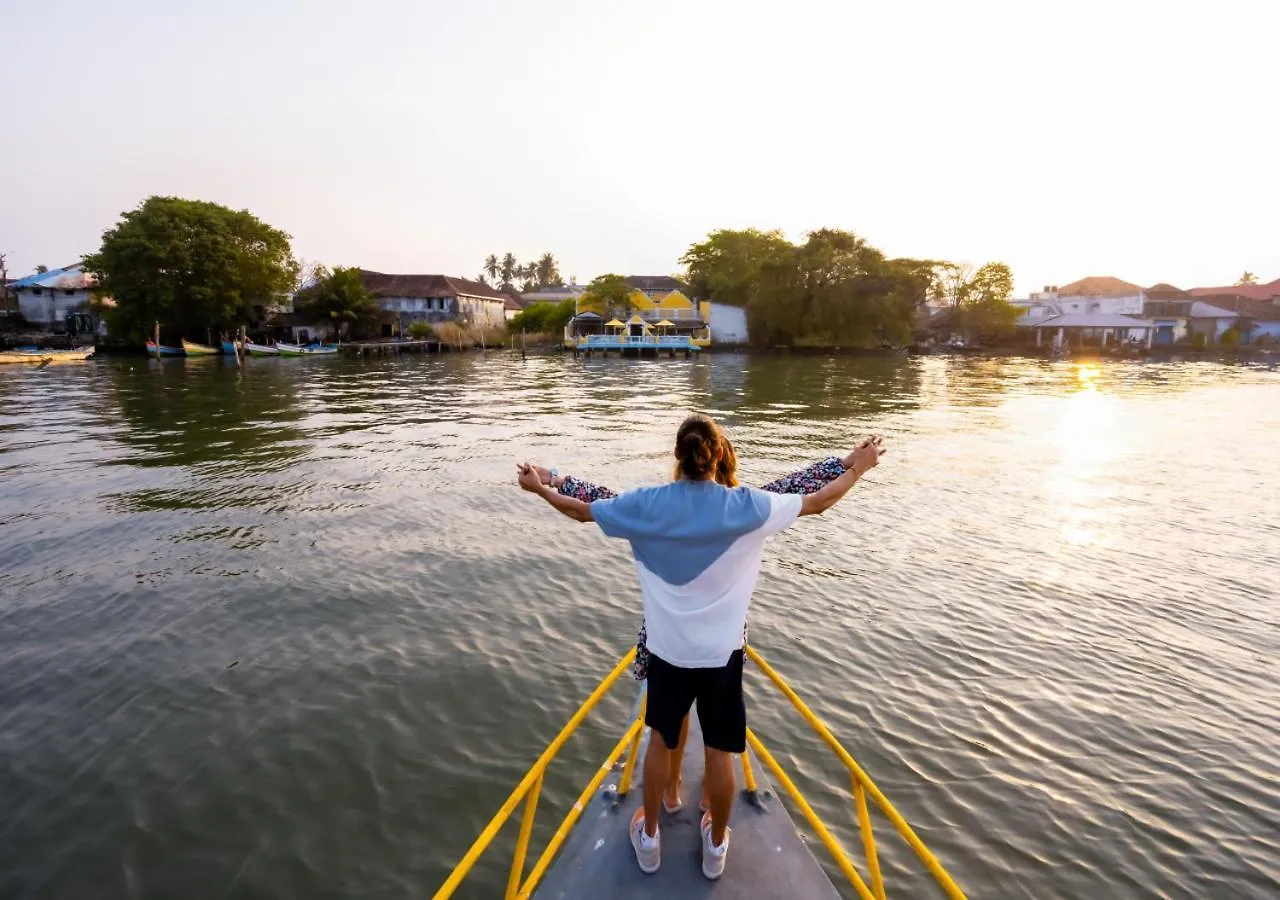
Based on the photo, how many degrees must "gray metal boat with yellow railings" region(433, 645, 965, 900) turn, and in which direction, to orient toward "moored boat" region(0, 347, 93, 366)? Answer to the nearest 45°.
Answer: approximately 45° to its left

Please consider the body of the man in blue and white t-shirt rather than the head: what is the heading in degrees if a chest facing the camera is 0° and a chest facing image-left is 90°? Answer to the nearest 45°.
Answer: approximately 180°

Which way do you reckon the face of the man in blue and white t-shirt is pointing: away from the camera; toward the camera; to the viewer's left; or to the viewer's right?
away from the camera

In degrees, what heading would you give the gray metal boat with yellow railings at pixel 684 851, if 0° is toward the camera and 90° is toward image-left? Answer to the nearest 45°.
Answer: approximately 180°

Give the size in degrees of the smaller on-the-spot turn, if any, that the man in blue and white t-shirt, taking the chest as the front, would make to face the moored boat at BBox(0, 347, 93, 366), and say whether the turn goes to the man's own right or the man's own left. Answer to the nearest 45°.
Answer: approximately 45° to the man's own left
